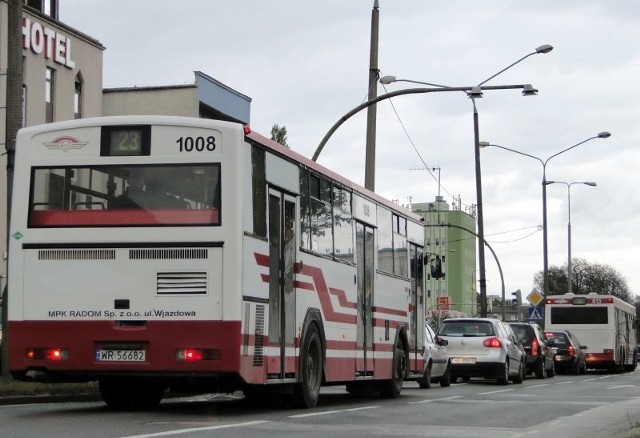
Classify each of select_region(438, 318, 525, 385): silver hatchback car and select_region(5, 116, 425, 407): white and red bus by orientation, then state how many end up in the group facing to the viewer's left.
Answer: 0

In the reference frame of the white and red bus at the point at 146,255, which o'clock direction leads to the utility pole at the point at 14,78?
The utility pole is roughly at 10 o'clock from the white and red bus.

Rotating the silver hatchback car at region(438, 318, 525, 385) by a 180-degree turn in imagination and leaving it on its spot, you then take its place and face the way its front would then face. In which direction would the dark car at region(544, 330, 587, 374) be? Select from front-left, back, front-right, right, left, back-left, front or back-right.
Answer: back

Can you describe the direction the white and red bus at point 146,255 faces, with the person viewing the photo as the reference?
facing away from the viewer and to the right of the viewer

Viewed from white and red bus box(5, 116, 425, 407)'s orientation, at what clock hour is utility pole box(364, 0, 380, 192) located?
The utility pole is roughly at 11 o'clock from the white and red bus.

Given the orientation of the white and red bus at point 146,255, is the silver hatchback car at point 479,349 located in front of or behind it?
in front

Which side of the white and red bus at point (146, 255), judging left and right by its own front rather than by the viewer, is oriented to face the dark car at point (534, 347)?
front

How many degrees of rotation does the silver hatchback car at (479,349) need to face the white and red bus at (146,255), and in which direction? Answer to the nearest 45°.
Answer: approximately 180°

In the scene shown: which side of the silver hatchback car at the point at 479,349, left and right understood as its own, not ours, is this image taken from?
back

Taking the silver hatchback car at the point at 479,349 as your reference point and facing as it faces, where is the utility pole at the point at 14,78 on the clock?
The utility pole is roughly at 7 o'clock from the silver hatchback car.
